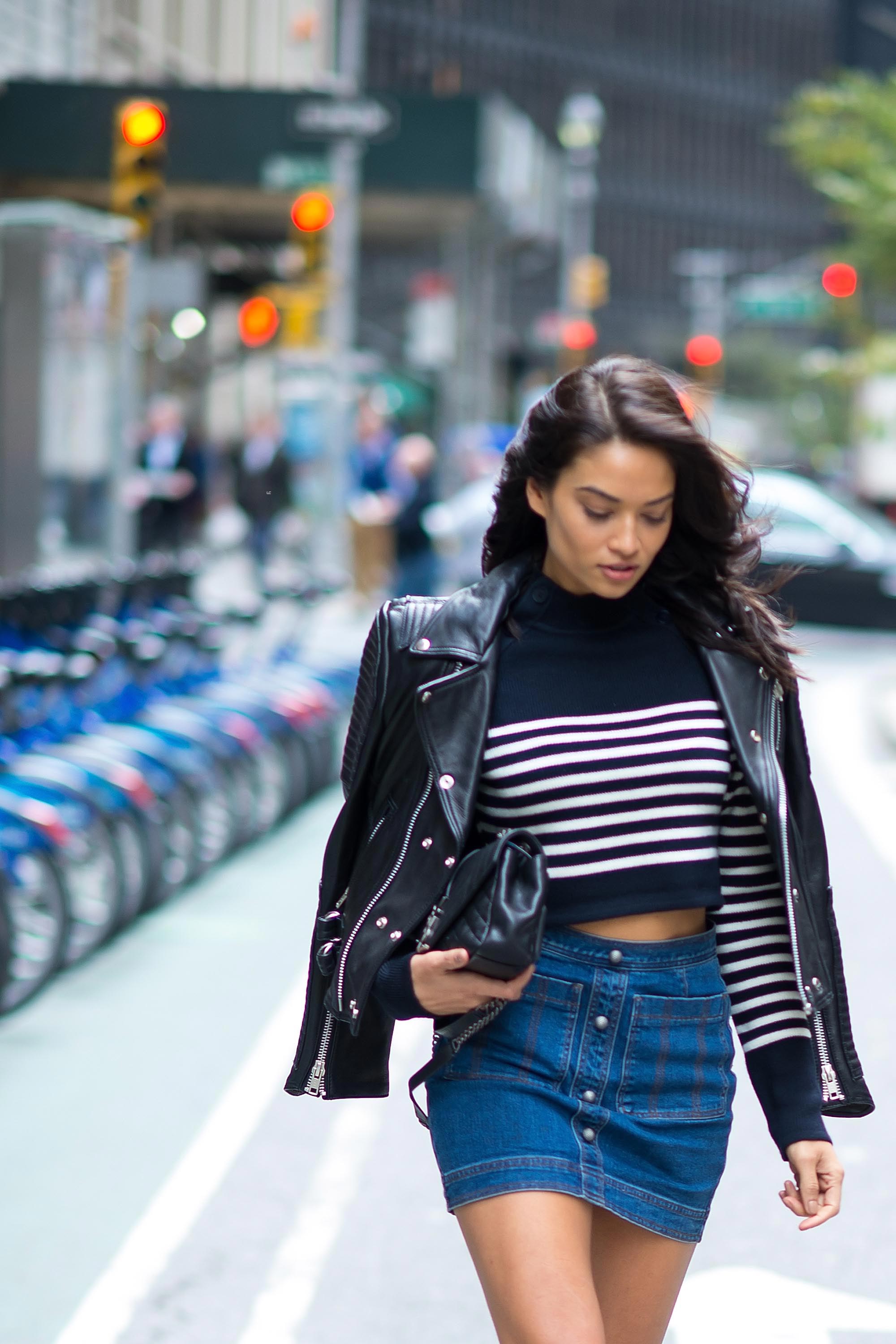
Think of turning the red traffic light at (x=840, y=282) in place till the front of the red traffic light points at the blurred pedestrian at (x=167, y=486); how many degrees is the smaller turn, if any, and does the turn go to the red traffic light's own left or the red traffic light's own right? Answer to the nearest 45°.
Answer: approximately 45° to the red traffic light's own right

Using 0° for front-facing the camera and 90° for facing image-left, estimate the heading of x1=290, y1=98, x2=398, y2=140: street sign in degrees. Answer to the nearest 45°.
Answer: approximately 0°

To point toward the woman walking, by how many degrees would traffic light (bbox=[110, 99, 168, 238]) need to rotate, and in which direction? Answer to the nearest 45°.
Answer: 0° — it already faces them

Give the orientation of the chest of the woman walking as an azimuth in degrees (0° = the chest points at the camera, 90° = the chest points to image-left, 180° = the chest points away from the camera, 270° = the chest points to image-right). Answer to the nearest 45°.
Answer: approximately 0°
